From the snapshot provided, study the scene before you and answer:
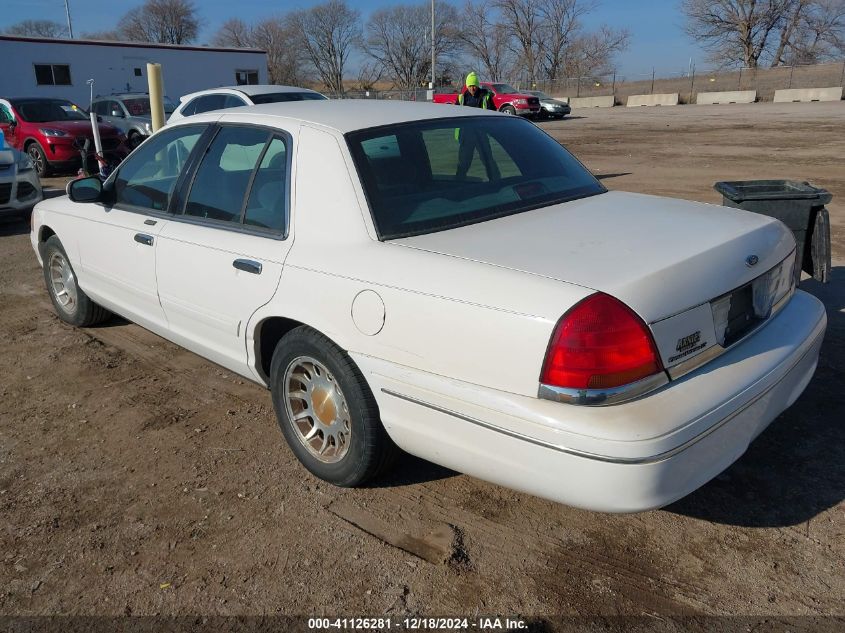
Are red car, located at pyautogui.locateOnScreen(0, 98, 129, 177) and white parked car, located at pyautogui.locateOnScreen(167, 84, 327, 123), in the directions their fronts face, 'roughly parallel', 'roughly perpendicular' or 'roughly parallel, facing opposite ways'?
roughly parallel

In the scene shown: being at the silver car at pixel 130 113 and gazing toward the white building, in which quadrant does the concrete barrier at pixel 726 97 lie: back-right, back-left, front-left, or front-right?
front-right

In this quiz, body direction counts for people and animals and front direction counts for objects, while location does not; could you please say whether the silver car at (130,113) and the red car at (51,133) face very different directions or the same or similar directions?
same or similar directions

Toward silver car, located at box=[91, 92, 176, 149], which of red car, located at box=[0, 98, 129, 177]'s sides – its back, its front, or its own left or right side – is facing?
left

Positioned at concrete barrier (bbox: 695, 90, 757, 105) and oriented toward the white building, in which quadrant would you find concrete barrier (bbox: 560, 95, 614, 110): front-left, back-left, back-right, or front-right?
front-right

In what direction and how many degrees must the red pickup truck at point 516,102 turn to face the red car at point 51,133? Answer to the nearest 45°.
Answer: approximately 90° to its right

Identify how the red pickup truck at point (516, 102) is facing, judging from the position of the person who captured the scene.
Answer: facing the viewer and to the right of the viewer

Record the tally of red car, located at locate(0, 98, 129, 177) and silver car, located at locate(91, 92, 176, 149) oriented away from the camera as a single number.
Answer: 0

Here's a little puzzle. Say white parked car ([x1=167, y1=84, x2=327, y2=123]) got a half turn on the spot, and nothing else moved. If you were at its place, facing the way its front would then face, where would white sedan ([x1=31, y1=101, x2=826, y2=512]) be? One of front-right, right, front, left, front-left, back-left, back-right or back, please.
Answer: back-left

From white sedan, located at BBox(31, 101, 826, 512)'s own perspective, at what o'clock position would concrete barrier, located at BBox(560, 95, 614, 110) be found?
The concrete barrier is roughly at 2 o'clock from the white sedan.

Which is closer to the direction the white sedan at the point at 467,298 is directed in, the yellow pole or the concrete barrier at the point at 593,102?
the yellow pole

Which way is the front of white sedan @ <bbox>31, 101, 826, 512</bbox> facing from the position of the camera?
facing away from the viewer and to the left of the viewer

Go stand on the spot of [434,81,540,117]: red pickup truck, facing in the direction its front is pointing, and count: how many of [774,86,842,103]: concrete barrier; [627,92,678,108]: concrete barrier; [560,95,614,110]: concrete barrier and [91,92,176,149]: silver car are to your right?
1
